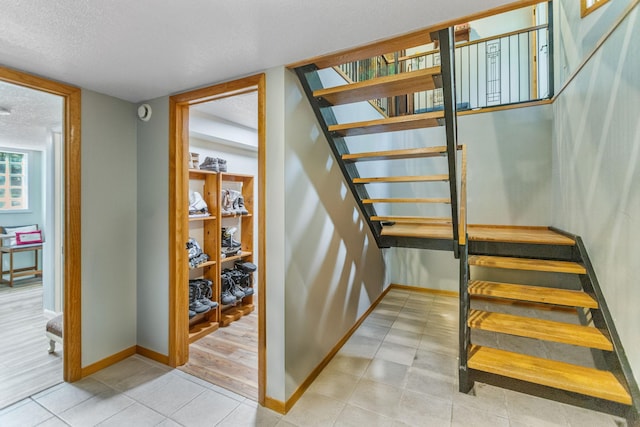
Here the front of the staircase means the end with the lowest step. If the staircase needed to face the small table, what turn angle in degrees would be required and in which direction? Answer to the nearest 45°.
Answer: approximately 90° to its right

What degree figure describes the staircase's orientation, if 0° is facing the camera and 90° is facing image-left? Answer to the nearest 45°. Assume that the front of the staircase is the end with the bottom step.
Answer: approximately 0°

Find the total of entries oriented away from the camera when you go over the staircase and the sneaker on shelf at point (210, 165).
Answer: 0

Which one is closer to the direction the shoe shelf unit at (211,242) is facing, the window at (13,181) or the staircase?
the staircase

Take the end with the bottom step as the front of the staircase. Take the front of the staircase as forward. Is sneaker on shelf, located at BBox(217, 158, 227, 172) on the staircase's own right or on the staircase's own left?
on the staircase's own right

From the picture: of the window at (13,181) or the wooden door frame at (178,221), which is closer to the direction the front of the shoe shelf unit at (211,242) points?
the wooden door frame

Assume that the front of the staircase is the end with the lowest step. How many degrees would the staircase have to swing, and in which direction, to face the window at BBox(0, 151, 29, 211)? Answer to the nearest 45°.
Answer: approximately 90° to its right

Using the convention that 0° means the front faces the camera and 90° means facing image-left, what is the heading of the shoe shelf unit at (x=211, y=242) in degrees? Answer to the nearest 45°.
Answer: approximately 315°

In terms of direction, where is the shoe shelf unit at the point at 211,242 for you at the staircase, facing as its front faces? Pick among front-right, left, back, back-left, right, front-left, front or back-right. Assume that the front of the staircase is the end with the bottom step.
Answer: right
